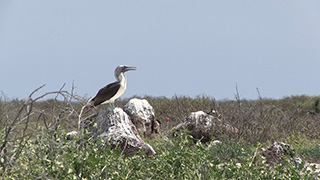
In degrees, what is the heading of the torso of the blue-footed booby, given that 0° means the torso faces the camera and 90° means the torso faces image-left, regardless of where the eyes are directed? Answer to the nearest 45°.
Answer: approximately 270°

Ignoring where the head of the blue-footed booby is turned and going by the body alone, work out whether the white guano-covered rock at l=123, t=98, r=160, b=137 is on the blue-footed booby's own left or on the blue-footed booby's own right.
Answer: on the blue-footed booby's own left

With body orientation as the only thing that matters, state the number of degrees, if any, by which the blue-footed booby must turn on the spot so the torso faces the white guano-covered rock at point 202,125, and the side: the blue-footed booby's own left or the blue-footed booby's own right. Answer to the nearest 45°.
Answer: approximately 45° to the blue-footed booby's own left
